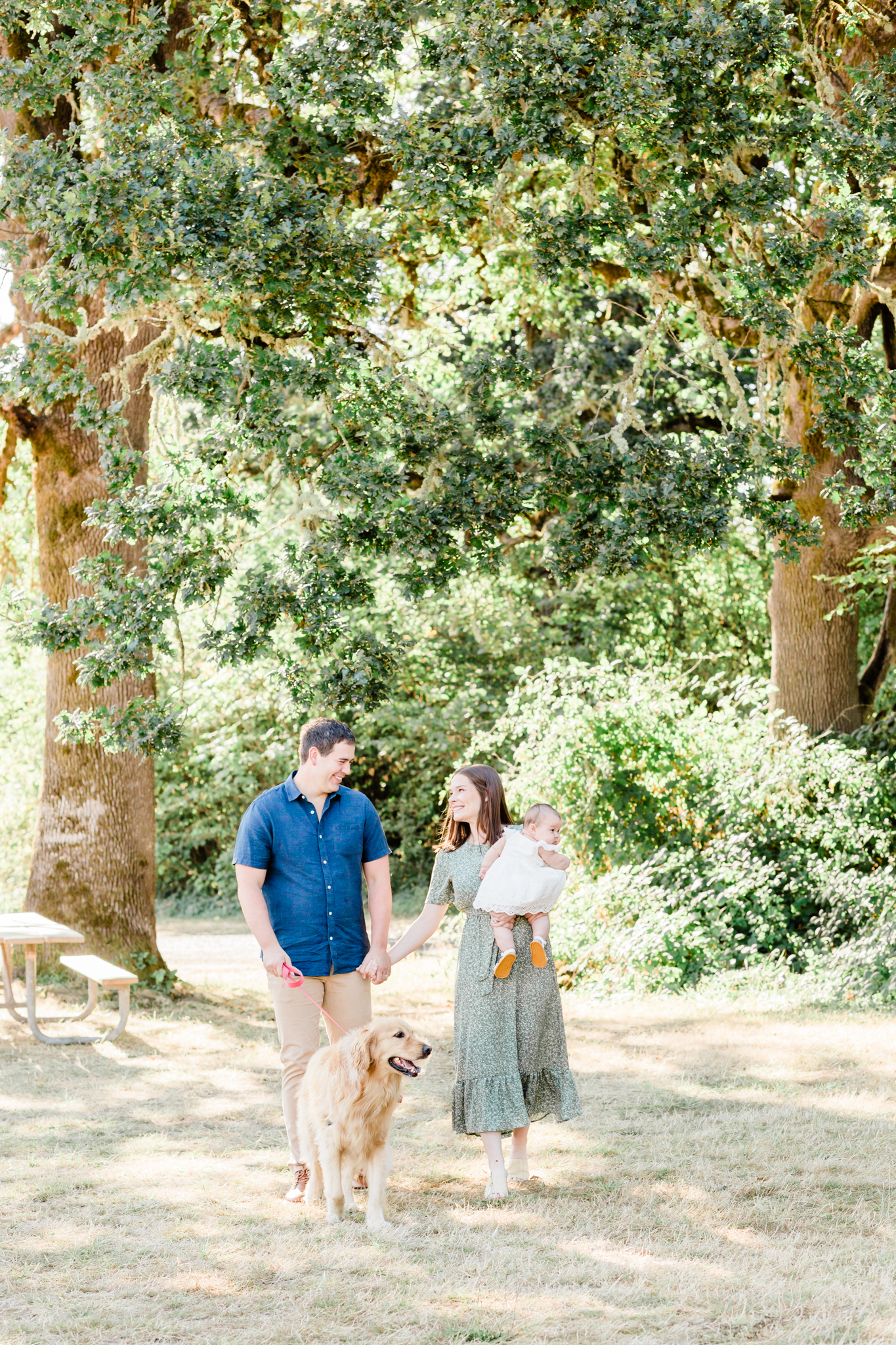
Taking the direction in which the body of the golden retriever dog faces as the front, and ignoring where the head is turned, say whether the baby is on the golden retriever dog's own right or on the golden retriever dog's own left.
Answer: on the golden retriever dog's own left

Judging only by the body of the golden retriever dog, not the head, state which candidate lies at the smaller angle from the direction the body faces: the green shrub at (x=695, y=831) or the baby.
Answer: the baby

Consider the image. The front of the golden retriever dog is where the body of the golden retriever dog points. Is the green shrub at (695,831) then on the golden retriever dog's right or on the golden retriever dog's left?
on the golden retriever dog's left

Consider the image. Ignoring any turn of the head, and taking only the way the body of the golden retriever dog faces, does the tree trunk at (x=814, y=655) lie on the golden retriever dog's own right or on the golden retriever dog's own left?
on the golden retriever dog's own left

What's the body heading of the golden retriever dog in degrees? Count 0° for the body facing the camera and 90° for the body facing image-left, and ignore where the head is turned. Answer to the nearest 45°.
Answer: approximately 315°

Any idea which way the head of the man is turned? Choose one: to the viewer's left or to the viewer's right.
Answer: to the viewer's right

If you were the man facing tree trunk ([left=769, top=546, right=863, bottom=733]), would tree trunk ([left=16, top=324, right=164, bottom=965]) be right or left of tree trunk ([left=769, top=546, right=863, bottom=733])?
left

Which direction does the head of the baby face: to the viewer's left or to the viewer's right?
to the viewer's right

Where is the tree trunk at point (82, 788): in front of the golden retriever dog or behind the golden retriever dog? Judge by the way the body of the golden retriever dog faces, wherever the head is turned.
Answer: behind

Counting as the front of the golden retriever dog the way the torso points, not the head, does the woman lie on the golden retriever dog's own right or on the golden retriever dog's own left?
on the golden retriever dog's own left

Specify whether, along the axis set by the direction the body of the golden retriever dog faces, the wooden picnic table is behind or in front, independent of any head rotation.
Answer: behind
